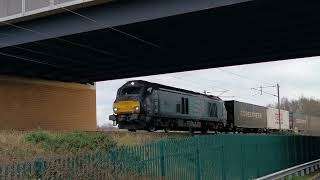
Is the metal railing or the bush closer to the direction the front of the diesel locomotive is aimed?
the bush

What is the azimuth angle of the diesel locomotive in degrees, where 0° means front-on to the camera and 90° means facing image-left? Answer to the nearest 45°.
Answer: approximately 45°
